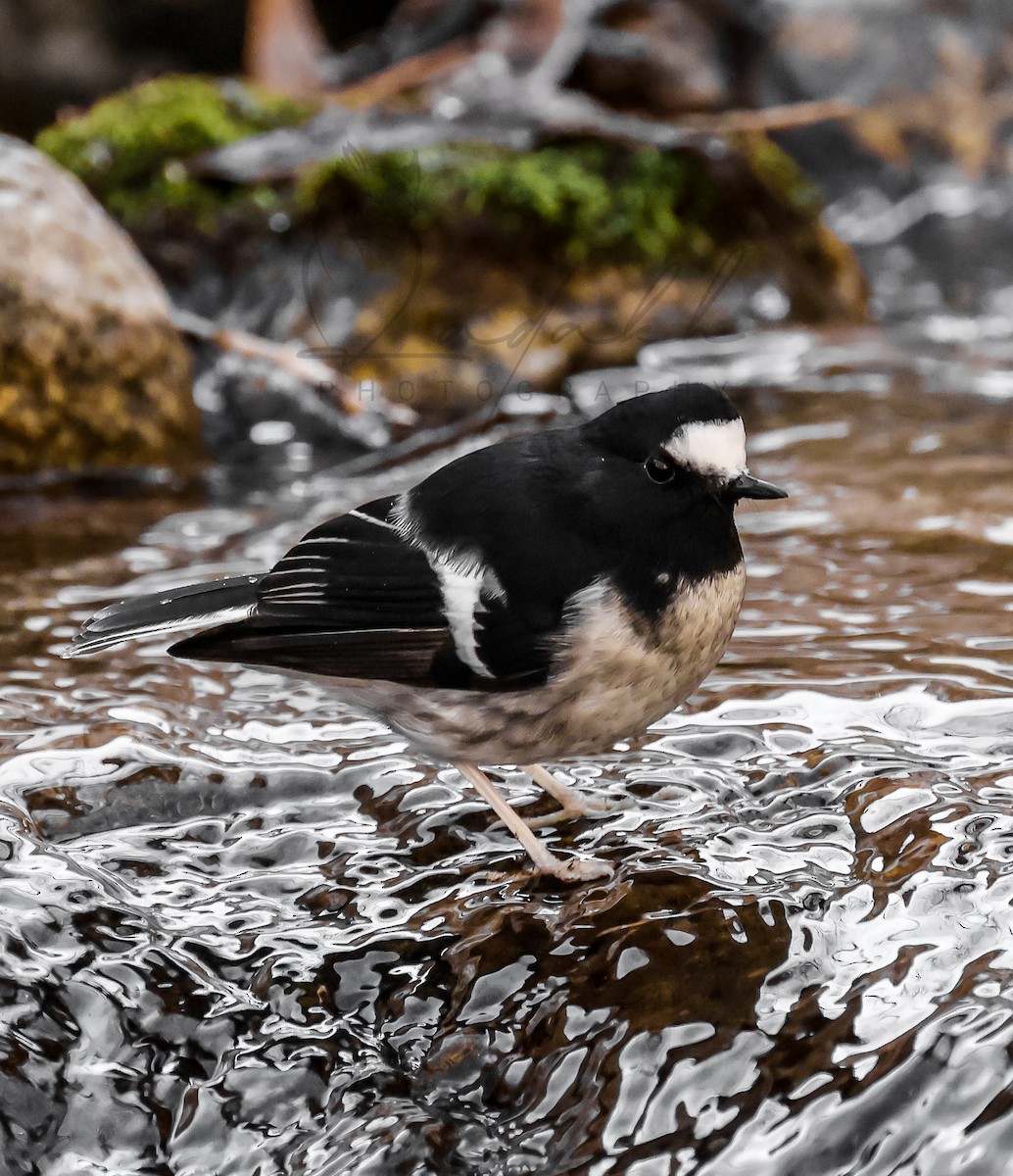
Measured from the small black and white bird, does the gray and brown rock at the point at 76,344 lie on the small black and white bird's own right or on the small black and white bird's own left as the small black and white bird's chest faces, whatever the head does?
on the small black and white bird's own left

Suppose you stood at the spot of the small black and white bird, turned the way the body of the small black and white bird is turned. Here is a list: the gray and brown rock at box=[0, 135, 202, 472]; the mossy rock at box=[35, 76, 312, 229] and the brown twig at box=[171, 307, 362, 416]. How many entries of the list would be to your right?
0

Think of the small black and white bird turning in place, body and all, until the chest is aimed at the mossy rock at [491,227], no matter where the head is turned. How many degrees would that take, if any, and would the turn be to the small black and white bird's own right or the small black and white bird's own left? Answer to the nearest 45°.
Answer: approximately 90° to the small black and white bird's own left

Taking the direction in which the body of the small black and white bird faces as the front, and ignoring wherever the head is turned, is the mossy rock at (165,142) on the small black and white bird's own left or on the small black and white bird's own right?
on the small black and white bird's own left

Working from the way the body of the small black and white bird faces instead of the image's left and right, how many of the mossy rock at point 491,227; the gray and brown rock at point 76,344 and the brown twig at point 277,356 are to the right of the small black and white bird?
0

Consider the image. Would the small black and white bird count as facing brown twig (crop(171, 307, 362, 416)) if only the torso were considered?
no

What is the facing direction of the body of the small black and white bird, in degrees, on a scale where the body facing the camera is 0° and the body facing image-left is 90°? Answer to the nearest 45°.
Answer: approximately 270°
